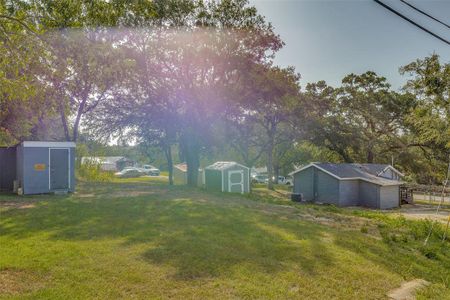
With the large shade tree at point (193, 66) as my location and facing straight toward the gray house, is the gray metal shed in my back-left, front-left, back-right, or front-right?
back-right

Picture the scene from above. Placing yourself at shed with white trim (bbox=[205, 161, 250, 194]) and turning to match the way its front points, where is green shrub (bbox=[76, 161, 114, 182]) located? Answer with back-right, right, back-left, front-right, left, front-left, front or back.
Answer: back-right

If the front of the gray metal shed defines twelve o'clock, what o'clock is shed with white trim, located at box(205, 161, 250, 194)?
The shed with white trim is roughly at 8 o'clock from the gray metal shed.

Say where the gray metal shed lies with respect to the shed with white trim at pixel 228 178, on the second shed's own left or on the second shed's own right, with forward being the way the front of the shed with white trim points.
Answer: on the second shed's own right

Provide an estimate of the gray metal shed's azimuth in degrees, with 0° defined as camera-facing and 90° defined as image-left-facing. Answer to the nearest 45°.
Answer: approximately 0°

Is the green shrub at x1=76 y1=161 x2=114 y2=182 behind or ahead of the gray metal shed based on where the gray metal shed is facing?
behind

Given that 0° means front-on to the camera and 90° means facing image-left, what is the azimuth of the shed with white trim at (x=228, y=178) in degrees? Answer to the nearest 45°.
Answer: approximately 315°

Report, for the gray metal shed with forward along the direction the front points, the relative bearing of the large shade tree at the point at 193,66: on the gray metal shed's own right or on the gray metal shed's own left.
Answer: on the gray metal shed's own left

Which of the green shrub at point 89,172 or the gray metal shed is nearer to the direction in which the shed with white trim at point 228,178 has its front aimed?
the gray metal shed
